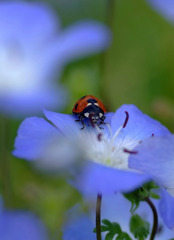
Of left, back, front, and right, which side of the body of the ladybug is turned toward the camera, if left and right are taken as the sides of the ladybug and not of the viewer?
front

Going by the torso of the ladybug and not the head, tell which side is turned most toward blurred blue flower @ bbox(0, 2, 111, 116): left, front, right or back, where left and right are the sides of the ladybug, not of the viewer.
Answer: back
